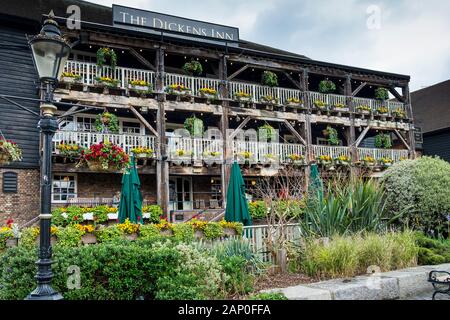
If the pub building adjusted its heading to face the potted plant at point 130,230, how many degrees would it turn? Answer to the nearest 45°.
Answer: approximately 45° to its right

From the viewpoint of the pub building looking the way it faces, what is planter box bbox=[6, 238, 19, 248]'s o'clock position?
The planter box is roughly at 2 o'clock from the pub building.

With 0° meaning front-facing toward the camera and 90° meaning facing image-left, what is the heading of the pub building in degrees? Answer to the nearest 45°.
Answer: approximately 315°

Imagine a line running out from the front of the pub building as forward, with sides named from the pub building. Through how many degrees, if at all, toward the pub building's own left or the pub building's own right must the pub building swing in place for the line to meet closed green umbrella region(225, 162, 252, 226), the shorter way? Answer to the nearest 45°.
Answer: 0° — it already faces it

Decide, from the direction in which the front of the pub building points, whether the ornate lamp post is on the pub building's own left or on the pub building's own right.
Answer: on the pub building's own right

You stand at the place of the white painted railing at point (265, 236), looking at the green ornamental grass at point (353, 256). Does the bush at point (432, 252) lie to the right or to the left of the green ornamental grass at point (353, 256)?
left

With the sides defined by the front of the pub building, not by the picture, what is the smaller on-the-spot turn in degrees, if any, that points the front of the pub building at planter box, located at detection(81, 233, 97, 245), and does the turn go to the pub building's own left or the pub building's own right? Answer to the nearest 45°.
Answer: approximately 45° to the pub building's own right

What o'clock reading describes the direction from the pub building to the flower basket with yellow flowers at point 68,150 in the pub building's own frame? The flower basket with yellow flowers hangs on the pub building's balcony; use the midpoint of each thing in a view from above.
The flower basket with yellow flowers is roughly at 3 o'clock from the pub building.

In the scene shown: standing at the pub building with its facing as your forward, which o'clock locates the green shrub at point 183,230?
The green shrub is roughly at 1 o'clock from the pub building.

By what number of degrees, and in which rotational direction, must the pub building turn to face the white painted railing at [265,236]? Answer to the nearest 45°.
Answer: approximately 45° to its right
